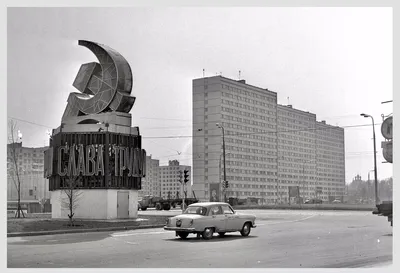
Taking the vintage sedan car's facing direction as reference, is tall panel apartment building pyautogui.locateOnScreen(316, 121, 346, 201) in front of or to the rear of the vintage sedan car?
in front

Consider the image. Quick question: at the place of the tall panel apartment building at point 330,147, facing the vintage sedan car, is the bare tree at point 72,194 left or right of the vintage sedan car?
right

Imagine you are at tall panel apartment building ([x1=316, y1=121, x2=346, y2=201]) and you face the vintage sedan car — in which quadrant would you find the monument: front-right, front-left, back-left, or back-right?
front-right

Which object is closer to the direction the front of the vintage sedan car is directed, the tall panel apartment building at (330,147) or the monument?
the tall panel apartment building

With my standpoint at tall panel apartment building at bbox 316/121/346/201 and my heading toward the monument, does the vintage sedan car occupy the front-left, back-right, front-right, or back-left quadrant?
front-left

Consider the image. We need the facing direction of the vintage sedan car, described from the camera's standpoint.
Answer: facing away from the viewer and to the right of the viewer
